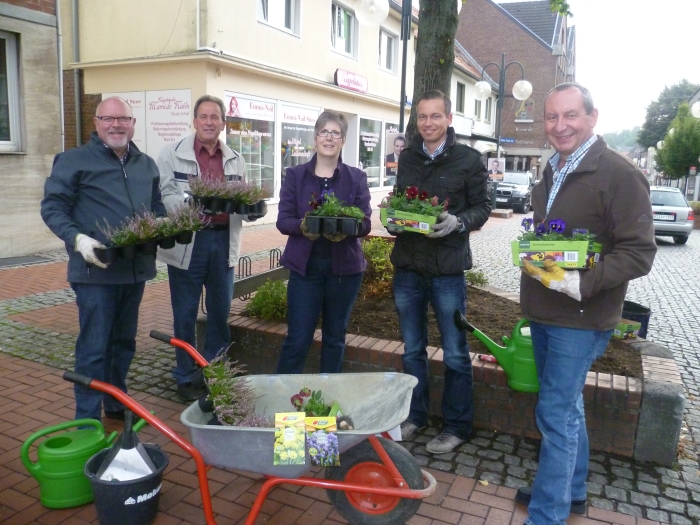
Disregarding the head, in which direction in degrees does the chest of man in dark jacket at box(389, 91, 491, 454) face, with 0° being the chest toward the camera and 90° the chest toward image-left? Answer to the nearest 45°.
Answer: approximately 45°

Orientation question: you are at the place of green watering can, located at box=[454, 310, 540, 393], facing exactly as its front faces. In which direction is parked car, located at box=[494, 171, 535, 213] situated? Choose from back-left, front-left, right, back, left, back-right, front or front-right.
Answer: right

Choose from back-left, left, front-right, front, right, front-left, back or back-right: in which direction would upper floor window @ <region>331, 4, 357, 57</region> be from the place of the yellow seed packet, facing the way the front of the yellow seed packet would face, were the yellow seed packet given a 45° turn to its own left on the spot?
back-left

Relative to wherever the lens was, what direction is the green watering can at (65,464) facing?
facing to the right of the viewer

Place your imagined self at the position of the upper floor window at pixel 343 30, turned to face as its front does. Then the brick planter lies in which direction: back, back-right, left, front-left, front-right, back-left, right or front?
front-right

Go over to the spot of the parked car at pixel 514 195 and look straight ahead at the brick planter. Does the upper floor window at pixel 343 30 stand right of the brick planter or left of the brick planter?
right

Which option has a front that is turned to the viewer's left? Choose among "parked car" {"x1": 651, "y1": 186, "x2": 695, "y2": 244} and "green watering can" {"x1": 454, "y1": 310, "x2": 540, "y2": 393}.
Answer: the green watering can
